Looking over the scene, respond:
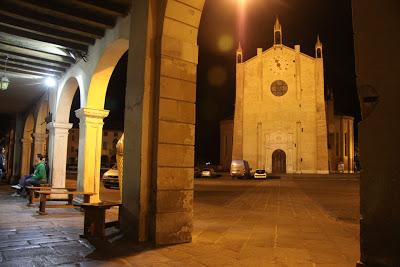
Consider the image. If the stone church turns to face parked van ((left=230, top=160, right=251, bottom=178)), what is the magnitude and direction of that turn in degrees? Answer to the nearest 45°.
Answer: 0° — it already faces it

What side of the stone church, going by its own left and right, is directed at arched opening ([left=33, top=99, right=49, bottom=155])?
front

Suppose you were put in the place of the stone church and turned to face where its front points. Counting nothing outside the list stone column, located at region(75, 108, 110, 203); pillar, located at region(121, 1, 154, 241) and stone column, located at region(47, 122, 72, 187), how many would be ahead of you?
3

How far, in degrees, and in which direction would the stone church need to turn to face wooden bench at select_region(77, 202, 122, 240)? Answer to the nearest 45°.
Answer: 0° — it already faces it

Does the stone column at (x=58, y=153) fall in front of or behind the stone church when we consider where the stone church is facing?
in front

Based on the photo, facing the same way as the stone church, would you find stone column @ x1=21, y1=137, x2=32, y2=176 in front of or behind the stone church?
in front

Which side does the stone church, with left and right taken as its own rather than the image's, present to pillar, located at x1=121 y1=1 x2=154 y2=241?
front

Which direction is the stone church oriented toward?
toward the camera

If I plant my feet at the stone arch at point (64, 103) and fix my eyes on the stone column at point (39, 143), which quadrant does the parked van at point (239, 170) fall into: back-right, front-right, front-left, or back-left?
front-right

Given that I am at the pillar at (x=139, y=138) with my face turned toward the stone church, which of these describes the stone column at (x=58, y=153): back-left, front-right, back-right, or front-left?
front-left

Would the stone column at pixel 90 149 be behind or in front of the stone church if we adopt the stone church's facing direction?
in front
